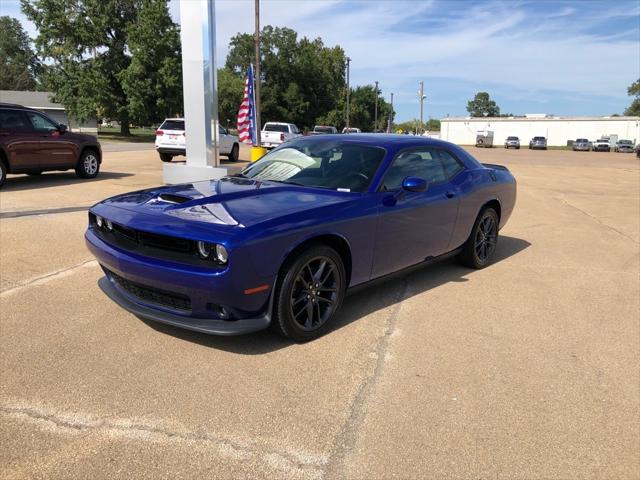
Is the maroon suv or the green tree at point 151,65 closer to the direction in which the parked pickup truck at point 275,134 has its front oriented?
the green tree

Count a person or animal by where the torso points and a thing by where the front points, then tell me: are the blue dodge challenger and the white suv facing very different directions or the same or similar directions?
very different directions

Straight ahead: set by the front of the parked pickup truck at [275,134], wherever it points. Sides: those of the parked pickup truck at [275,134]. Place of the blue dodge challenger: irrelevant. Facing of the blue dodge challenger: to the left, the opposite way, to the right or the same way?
the opposite way

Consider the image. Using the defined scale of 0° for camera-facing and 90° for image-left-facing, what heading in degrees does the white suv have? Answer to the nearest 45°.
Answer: approximately 225°

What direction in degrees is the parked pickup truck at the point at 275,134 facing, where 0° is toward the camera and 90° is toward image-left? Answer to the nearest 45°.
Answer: approximately 225°

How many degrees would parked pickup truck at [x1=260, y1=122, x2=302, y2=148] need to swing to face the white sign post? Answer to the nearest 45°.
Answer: approximately 135° to its right

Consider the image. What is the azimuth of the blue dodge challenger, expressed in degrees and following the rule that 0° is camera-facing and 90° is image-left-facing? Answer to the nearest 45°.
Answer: approximately 45°

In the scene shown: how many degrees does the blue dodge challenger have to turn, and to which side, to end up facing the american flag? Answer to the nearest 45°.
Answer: approximately 135° to its right

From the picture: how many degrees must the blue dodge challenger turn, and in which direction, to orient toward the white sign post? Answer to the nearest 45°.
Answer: approximately 135° to its right

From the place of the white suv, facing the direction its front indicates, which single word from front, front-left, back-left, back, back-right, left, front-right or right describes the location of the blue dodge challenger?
back-right

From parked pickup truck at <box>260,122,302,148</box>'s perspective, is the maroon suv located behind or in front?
behind
